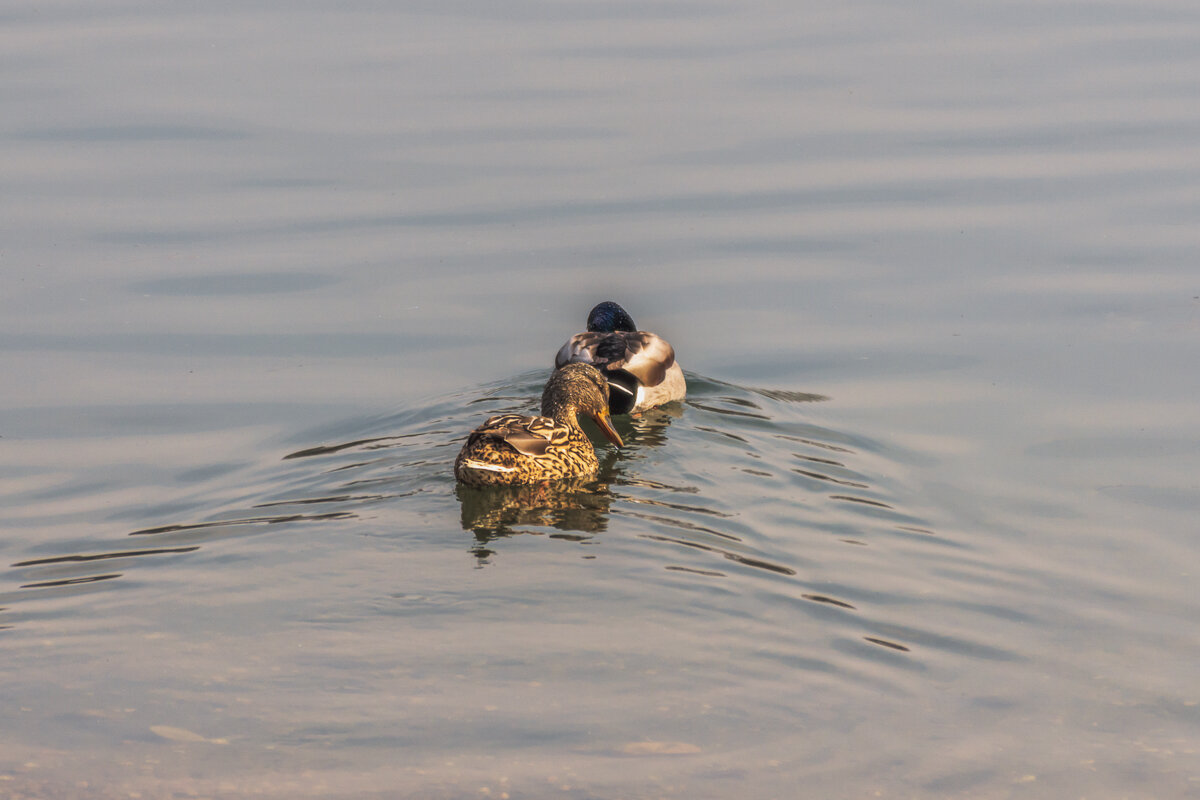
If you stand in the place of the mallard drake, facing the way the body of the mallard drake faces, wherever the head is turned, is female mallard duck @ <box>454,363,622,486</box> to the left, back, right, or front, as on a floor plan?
back

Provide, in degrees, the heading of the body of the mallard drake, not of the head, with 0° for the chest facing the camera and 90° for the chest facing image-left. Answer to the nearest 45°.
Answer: approximately 180°

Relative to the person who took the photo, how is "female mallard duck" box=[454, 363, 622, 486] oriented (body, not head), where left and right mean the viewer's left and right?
facing away from the viewer and to the right of the viewer

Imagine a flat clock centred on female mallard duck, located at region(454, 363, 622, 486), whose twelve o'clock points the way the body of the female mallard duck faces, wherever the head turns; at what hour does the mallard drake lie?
The mallard drake is roughly at 11 o'clock from the female mallard duck.
